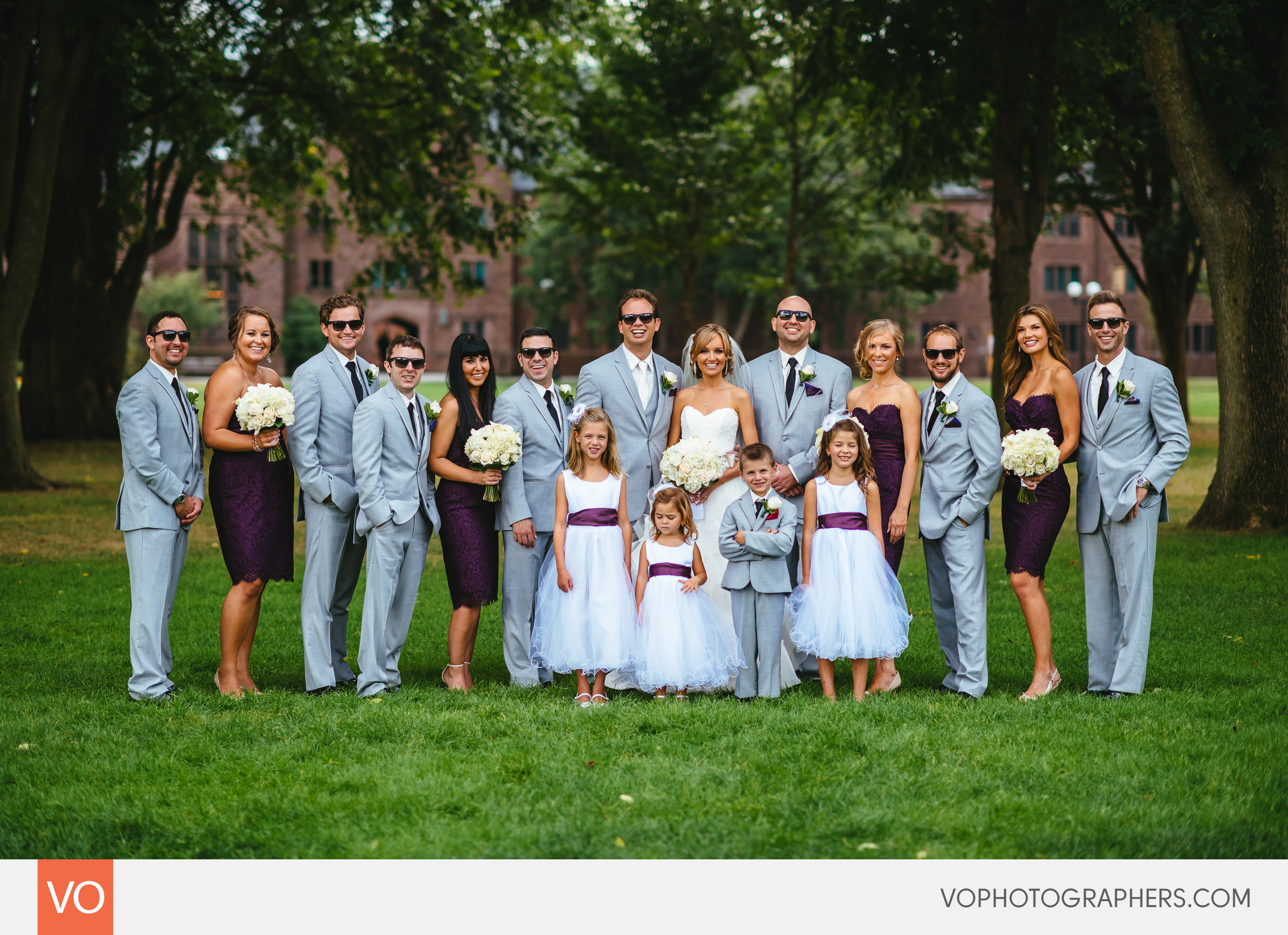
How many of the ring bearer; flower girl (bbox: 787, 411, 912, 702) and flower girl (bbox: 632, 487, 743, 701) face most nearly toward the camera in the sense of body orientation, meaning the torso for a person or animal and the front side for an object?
3

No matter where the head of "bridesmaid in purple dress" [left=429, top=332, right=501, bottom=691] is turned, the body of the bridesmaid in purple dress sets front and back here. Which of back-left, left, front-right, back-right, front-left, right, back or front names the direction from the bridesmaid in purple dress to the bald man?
front-left

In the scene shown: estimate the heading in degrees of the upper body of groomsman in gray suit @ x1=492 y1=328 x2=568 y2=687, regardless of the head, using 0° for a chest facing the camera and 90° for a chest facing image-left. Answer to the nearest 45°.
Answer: approximately 315°

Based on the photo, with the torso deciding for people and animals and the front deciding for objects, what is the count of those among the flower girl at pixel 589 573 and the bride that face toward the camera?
2

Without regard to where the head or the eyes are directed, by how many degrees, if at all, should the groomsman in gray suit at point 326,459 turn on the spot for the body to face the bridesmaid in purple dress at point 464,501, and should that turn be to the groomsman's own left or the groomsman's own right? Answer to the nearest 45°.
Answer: approximately 45° to the groomsman's own left

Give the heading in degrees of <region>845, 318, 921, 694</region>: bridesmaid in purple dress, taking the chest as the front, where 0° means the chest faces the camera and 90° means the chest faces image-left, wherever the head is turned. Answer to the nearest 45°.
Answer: approximately 45°

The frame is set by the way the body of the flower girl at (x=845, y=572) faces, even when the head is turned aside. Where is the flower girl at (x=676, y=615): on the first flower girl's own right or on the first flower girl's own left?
on the first flower girl's own right

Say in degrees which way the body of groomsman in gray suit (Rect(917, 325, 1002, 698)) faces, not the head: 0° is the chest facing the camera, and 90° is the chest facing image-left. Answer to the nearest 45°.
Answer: approximately 45°

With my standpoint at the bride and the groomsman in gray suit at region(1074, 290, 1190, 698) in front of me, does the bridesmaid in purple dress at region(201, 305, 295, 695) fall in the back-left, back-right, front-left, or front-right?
back-right

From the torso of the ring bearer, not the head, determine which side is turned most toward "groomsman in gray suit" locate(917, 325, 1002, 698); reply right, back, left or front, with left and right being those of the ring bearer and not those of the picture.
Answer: left

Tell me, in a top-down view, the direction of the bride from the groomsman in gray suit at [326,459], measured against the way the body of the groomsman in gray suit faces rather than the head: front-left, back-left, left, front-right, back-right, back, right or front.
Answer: front-left

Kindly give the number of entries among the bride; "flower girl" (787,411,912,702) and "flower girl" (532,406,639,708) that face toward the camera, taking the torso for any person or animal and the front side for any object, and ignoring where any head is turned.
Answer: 3

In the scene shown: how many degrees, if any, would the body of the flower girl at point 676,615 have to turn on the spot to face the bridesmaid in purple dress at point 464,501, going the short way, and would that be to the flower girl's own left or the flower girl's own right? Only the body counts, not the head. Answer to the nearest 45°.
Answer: approximately 90° to the flower girl's own right
